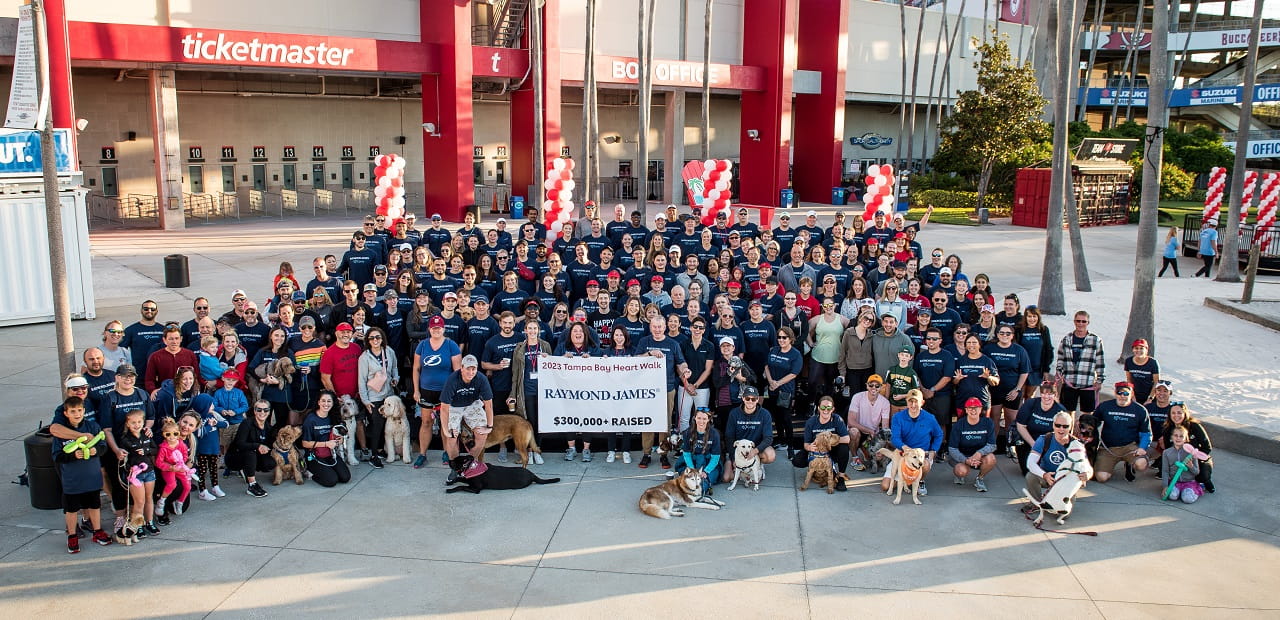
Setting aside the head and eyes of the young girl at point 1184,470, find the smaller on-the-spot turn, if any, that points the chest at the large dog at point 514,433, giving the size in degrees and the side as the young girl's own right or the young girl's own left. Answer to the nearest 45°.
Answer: approximately 45° to the young girl's own right

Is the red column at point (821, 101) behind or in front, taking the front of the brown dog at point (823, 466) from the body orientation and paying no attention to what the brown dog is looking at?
behind

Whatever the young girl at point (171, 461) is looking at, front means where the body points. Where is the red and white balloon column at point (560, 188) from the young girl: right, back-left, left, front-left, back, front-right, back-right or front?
back-left

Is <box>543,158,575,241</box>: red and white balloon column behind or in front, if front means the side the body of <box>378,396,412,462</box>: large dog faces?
behind

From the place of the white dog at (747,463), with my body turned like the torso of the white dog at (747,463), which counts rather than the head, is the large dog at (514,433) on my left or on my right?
on my right

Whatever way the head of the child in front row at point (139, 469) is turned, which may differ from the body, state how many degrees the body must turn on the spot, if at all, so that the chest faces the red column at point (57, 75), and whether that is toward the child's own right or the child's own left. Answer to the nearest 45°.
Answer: approximately 180°

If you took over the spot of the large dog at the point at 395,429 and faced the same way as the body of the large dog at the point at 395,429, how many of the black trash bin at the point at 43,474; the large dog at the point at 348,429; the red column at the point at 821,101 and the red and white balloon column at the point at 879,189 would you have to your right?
2

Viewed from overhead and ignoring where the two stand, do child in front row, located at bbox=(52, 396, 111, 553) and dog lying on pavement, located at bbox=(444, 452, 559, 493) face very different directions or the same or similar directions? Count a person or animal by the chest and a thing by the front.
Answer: very different directions

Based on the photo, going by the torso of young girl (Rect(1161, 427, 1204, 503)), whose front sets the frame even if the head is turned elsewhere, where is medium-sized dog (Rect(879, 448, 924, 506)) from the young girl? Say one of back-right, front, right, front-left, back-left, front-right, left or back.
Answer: front-right

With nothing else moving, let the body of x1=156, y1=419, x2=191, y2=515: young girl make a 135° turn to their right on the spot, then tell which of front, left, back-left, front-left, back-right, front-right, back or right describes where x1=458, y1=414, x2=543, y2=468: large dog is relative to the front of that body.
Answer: back-right

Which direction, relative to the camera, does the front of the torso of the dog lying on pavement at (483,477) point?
to the viewer's left
